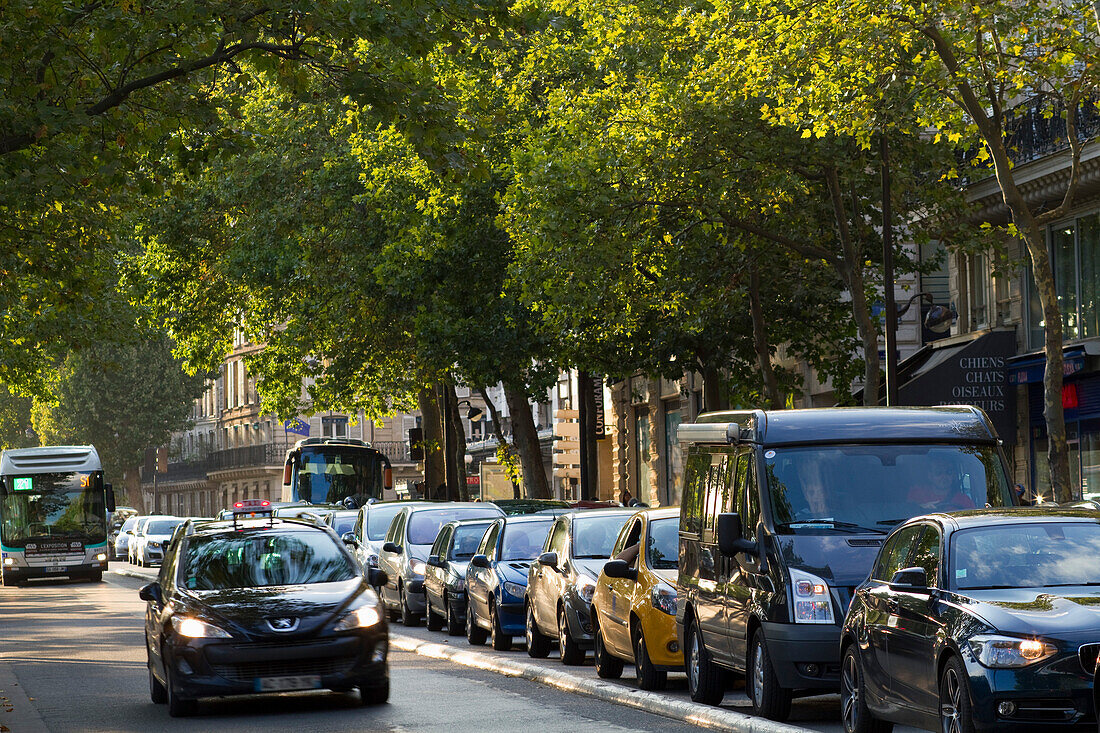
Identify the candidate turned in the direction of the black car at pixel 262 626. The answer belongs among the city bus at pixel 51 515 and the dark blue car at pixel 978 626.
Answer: the city bus

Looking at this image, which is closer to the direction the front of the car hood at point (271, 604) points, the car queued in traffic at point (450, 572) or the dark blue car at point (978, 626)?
the dark blue car

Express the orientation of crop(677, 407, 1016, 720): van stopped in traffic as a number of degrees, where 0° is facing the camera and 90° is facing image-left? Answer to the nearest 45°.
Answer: approximately 315°

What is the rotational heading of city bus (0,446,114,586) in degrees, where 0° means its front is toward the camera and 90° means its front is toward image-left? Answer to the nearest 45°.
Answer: approximately 0°

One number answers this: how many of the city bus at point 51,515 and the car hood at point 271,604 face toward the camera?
2

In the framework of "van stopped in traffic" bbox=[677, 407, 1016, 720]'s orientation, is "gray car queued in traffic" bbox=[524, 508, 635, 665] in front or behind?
behind

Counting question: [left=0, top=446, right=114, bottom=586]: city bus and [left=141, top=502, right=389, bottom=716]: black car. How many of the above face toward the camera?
2

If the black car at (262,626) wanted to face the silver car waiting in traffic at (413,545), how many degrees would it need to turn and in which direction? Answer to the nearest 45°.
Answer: approximately 180°

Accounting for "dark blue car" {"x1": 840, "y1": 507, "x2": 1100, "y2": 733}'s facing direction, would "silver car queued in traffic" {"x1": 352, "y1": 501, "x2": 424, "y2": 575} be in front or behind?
behind
